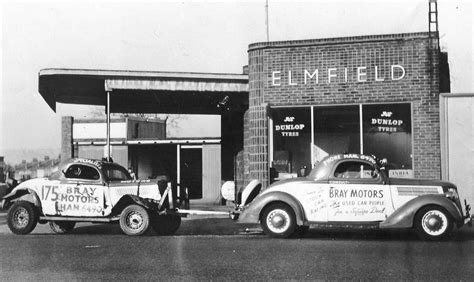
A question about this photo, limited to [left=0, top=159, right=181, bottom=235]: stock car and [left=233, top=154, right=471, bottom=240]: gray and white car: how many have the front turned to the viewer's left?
0

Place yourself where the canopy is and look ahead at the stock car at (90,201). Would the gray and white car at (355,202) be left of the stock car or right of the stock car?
left

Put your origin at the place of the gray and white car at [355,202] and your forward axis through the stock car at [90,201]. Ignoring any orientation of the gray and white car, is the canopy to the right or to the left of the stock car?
right

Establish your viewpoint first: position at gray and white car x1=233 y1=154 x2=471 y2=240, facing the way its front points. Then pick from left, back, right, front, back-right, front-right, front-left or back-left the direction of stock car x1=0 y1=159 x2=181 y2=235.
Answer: back

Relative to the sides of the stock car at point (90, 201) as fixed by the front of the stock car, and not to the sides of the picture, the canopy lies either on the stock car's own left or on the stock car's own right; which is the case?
on the stock car's own left

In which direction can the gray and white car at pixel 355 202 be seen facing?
to the viewer's right

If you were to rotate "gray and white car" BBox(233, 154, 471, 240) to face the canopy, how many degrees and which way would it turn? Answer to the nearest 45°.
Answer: approximately 135° to its left
